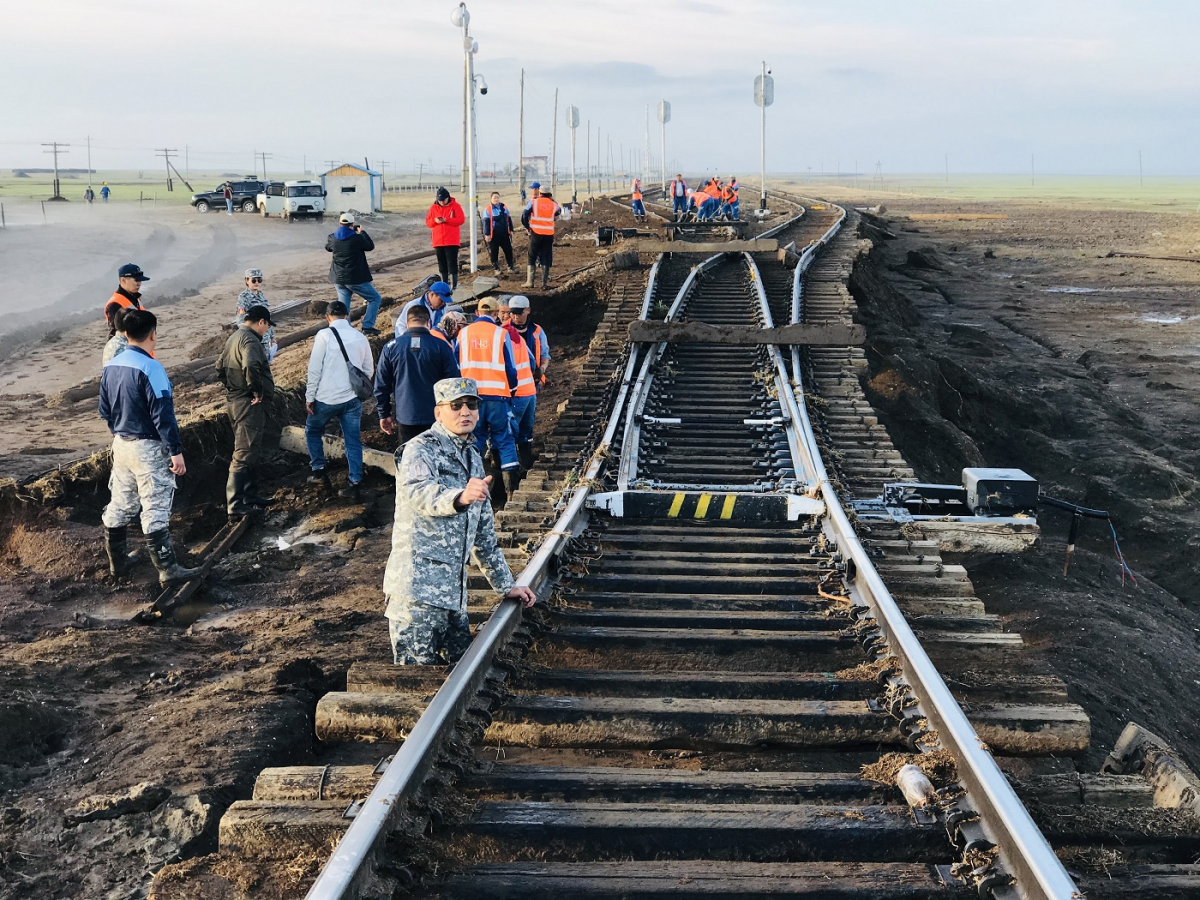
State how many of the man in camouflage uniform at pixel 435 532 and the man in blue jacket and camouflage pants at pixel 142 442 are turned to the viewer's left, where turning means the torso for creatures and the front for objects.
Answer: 0

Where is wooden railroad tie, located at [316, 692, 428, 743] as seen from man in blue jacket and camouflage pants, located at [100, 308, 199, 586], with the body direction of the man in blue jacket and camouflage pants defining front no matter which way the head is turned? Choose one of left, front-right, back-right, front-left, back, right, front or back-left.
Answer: back-right

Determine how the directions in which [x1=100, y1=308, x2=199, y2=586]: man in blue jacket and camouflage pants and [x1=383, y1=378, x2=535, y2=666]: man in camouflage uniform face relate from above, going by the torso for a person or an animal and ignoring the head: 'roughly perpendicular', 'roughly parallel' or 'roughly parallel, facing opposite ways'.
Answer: roughly perpendicular

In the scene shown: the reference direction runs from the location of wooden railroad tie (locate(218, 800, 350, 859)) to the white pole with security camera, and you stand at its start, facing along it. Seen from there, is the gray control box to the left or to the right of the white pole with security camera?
right

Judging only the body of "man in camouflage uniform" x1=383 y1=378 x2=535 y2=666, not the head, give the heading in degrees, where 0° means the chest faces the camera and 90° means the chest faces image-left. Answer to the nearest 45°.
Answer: approximately 315°

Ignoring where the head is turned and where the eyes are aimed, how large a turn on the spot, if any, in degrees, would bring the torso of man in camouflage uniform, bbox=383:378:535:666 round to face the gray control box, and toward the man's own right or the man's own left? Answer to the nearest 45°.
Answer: approximately 90° to the man's own left

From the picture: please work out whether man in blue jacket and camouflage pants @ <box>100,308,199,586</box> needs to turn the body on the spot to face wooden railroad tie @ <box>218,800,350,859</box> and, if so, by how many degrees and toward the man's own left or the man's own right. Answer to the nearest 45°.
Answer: approximately 135° to the man's own right
